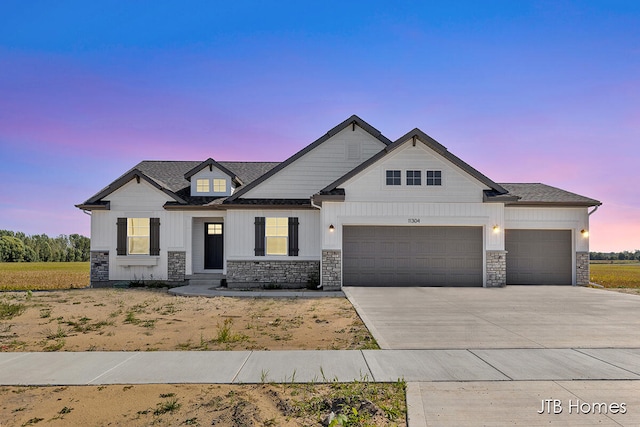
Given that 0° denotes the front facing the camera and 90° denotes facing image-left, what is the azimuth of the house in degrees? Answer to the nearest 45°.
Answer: approximately 0°
